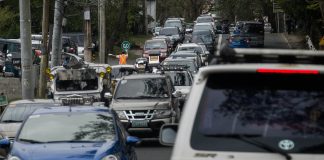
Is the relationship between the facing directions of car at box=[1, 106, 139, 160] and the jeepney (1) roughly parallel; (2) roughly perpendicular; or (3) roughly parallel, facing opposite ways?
roughly parallel

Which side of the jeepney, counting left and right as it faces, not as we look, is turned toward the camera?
front

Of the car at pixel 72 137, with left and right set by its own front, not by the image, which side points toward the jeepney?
back

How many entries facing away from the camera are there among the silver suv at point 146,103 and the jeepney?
0

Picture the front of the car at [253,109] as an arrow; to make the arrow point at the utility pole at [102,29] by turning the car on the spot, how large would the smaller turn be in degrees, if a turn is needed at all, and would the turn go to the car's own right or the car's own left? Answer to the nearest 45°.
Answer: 0° — it already faces it

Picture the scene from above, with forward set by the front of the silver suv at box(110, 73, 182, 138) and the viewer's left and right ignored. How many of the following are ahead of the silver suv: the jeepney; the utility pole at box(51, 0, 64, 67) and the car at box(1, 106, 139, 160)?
1

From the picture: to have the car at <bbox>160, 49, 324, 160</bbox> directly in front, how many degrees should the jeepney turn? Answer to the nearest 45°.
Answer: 0° — it already faces it

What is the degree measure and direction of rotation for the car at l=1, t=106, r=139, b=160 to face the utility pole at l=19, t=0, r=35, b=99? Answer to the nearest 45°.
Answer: approximately 180°

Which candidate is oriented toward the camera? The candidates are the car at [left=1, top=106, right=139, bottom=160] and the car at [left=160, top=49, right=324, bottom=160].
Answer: the car at [left=1, top=106, right=139, bottom=160]

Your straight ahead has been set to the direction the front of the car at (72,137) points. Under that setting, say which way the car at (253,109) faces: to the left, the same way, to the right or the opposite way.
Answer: the opposite way

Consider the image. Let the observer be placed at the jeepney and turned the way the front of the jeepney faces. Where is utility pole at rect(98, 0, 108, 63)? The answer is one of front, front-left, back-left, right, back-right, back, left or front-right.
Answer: back

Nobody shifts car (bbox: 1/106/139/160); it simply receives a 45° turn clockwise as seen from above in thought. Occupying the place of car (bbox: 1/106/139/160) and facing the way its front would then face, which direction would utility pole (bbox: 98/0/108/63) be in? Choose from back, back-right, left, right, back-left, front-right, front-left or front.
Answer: back-right

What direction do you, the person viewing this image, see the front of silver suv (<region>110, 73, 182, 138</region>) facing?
facing the viewer

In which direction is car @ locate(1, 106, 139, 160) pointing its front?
toward the camera

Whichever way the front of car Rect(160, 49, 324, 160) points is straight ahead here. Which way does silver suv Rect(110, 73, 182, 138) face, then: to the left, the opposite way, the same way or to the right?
the opposite way

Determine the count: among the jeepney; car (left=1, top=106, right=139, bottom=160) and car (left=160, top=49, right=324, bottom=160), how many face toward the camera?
2

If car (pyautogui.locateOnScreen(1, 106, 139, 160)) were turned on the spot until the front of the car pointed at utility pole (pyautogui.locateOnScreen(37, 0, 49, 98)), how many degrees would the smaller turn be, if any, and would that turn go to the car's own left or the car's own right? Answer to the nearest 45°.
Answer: approximately 180°

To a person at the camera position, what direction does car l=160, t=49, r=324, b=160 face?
facing away from the viewer

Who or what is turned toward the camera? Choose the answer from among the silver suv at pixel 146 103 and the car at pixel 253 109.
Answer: the silver suv

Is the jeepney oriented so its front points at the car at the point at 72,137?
yes
